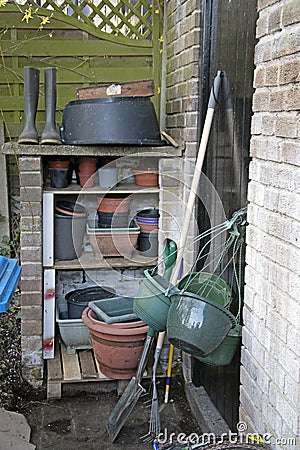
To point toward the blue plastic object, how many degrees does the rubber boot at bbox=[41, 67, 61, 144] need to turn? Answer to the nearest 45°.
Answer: approximately 90° to its right

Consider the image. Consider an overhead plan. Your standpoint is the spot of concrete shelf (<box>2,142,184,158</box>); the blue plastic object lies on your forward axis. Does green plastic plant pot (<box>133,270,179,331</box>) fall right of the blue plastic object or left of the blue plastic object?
left

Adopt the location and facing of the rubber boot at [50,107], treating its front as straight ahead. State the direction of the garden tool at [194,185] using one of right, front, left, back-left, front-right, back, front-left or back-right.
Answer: front-left

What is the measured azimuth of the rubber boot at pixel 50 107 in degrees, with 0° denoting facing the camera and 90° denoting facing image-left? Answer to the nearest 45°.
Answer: approximately 0°

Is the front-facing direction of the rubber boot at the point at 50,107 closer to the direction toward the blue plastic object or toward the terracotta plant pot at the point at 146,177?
the blue plastic object

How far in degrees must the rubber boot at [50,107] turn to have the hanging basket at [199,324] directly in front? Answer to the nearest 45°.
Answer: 0° — it already faces it
